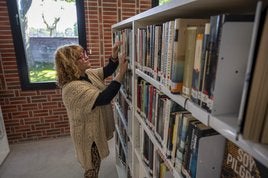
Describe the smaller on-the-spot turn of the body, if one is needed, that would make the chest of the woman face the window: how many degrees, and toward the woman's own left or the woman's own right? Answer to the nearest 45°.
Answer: approximately 90° to the woman's own left

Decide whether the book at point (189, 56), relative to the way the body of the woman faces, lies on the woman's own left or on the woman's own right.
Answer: on the woman's own right

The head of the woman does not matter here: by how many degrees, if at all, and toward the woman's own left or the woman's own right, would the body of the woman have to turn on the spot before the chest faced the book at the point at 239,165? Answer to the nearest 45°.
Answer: approximately 45° to the woman's own right

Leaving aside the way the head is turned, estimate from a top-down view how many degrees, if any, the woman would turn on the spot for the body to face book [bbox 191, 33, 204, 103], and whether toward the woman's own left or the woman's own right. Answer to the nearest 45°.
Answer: approximately 90° to the woman's own right

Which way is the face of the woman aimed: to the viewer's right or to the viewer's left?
to the viewer's right

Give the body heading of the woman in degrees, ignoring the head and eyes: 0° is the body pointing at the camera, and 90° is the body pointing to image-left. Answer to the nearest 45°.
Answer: approximately 270°

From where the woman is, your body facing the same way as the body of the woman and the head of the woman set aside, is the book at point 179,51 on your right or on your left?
on your right
